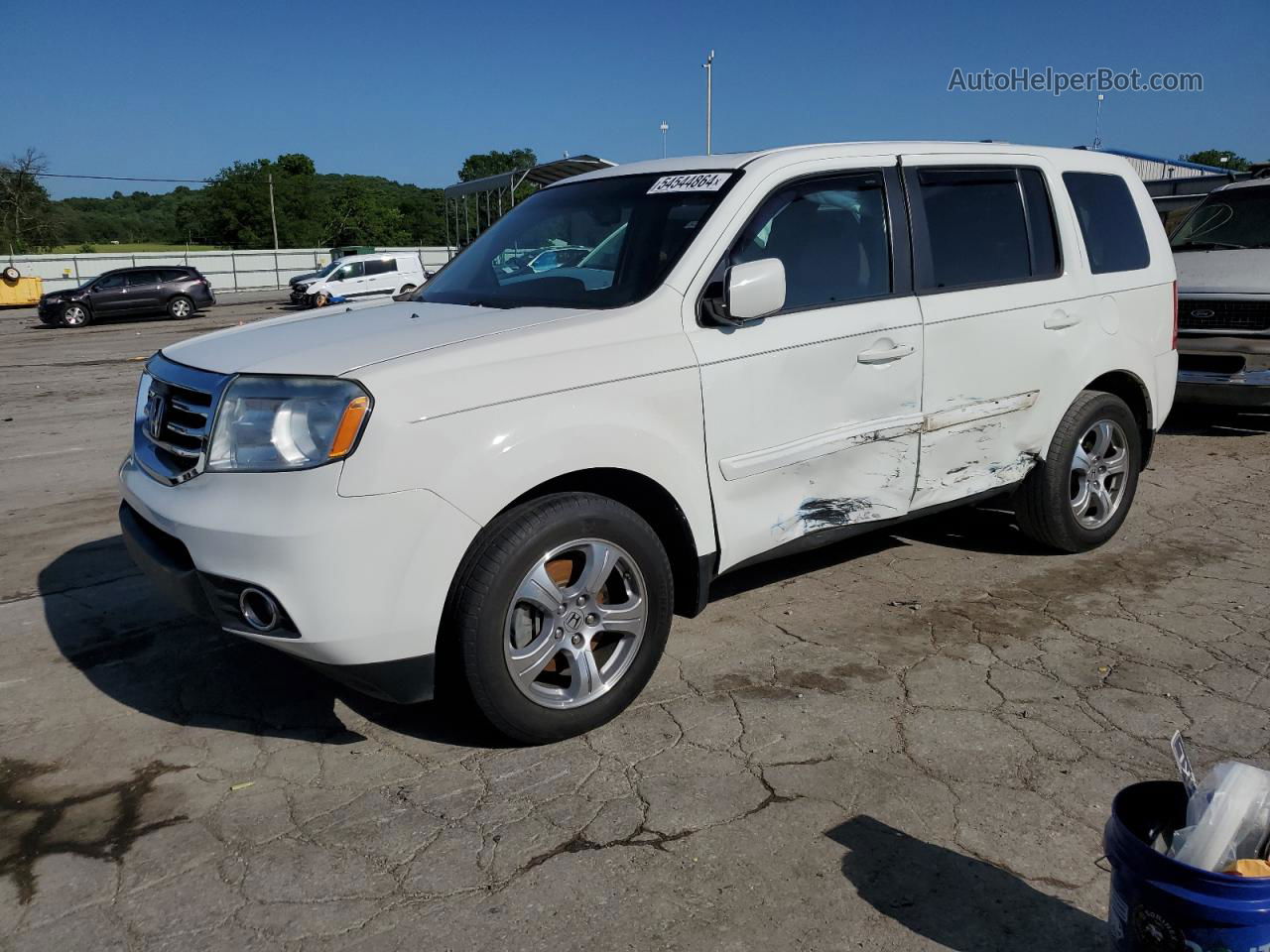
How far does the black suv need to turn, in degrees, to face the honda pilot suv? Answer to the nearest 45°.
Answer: approximately 90° to its left

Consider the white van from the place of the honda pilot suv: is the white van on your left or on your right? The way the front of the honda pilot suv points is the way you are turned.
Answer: on your right

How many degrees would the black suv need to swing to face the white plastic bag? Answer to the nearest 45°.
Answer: approximately 90° to its left

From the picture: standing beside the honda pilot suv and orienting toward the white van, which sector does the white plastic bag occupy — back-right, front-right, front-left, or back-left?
back-right

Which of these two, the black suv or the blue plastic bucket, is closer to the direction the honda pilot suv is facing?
the blue plastic bucket

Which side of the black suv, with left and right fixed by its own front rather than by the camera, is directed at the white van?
back

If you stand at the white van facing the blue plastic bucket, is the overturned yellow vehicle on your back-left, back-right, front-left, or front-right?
back-right

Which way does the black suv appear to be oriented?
to the viewer's left

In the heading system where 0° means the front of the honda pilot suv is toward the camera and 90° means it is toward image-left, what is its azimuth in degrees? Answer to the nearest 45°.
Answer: approximately 45°

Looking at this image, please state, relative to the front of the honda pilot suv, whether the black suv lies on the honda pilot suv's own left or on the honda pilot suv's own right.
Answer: on the honda pilot suv's own right
